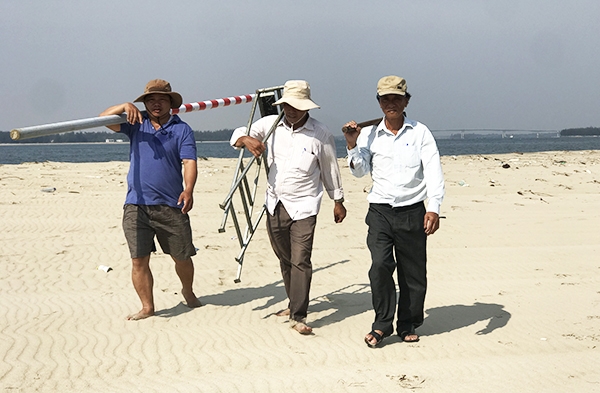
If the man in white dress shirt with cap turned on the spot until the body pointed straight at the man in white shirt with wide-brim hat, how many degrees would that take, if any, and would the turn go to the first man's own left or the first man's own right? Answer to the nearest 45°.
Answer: approximately 90° to the first man's own right

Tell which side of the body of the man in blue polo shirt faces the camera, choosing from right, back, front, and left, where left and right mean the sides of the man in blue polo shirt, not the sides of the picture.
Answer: front

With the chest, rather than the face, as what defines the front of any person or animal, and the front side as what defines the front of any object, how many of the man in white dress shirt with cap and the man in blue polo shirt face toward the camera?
2

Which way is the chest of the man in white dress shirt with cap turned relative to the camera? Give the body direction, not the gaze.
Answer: toward the camera

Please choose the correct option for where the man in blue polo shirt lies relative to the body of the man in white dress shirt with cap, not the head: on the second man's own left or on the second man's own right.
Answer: on the second man's own right

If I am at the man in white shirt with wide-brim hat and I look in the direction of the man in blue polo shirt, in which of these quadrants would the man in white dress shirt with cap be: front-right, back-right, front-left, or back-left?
back-left

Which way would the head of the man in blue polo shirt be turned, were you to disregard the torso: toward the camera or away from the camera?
toward the camera

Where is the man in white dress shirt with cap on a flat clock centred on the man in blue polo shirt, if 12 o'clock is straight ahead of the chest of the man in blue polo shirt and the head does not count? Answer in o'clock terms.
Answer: The man in white dress shirt with cap is roughly at 10 o'clock from the man in blue polo shirt.

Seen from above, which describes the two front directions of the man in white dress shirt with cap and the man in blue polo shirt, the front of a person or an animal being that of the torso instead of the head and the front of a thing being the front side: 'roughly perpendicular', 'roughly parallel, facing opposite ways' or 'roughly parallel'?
roughly parallel

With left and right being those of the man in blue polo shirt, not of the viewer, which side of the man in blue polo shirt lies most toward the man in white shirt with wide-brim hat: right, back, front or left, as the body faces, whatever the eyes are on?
left
